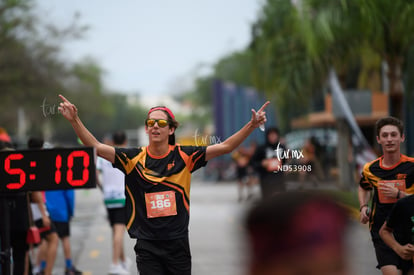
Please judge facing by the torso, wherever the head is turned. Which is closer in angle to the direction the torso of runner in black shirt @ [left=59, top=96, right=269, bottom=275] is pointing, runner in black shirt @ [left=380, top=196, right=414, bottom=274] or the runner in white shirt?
the runner in black shirt

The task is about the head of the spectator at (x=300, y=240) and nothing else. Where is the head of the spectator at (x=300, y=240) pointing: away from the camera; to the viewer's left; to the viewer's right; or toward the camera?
away from the camera

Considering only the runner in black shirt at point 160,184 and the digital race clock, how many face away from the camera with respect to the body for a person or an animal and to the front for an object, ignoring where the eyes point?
0

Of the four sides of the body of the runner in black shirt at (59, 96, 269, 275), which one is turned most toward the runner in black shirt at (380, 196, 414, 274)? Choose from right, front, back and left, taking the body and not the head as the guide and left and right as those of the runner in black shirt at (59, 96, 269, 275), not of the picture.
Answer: left

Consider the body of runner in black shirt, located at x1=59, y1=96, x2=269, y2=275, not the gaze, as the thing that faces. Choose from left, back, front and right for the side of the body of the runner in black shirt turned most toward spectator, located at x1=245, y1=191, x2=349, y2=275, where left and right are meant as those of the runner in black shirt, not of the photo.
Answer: front

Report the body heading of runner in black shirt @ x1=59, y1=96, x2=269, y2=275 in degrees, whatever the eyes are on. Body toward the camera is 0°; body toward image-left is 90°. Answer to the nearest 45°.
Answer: approximately 0°

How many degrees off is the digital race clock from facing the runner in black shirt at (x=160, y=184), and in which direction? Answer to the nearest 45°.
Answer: approximately 45° to its left

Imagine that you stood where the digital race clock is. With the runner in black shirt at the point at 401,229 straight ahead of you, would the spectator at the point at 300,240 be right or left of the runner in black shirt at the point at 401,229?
right

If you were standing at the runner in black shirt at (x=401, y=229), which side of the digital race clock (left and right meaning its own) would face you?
left
